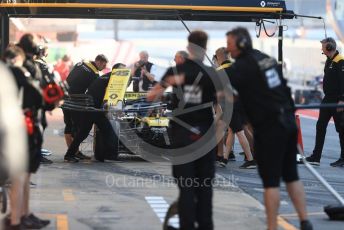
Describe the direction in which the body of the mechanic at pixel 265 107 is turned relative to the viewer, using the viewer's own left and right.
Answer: facing away from the viewer and to the left of the viewer

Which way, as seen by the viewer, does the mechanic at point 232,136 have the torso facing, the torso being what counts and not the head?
to the viewer's left

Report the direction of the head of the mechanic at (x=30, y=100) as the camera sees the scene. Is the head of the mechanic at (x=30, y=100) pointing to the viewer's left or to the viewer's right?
to the viewer's right

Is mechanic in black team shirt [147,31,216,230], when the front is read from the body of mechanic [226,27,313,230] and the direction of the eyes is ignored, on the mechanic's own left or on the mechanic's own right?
on the mechanic's own left

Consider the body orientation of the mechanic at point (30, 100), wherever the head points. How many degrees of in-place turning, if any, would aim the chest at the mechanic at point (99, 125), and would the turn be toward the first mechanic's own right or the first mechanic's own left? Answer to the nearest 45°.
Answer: approximately 90° to the first mechanic's own left

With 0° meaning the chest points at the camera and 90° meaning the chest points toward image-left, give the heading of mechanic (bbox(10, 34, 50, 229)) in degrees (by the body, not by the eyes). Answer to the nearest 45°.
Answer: approximately 270°

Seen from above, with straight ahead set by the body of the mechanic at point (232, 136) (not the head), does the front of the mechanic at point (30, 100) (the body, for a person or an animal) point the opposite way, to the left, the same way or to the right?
the opposite way

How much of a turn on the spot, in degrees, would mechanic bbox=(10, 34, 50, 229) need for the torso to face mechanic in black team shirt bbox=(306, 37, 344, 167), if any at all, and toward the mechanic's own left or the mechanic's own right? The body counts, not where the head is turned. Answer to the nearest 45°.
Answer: approximately 45° to the mechanic's own left

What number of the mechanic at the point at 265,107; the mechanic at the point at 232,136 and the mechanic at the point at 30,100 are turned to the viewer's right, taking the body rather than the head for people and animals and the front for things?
1
